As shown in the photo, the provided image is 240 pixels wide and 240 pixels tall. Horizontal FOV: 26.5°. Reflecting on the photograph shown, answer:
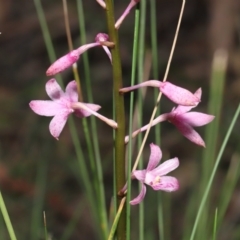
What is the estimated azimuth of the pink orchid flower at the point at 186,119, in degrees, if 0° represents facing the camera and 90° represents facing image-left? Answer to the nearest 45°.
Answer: approximately 270°

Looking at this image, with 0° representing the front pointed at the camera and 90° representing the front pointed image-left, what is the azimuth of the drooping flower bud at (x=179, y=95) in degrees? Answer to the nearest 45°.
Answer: approximately 270°

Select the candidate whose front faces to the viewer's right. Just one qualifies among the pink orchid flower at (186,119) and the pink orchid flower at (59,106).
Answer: the pink orchid flower at (186,119)

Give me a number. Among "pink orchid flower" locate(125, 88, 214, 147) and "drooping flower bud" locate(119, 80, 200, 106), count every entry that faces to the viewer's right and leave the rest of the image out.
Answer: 2
